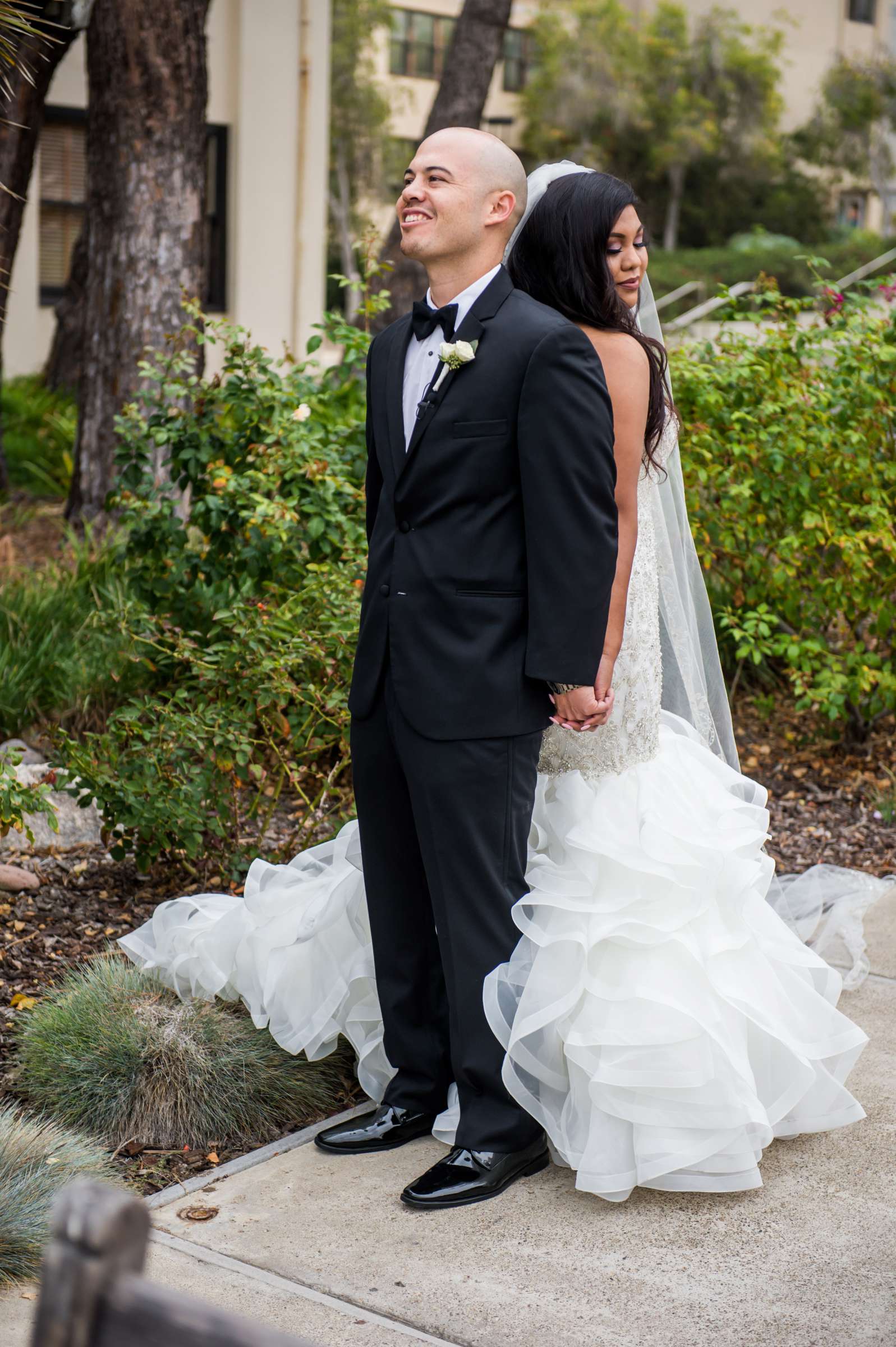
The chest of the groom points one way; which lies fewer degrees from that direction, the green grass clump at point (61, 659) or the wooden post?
the wooden post

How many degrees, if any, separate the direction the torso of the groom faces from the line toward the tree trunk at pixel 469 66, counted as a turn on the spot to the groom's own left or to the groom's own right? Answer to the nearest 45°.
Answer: approximately 135° to the groom's own right

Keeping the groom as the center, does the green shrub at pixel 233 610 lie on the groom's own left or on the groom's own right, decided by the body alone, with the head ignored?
on the groom's own right

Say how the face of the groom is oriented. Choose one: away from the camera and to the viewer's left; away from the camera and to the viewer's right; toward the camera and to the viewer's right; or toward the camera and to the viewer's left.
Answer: toward the camera and to the viewer's left

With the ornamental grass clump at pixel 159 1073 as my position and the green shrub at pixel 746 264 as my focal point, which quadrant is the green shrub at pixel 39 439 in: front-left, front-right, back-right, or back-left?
front-left

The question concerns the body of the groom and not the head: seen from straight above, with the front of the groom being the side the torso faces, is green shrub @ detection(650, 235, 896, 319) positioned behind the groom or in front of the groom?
behind

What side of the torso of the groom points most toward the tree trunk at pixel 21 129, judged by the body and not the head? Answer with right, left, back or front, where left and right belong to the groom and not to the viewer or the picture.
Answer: right

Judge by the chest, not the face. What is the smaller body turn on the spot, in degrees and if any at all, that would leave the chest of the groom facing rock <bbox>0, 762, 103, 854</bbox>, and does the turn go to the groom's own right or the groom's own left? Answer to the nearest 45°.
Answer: approximately 90° to the groom's own right

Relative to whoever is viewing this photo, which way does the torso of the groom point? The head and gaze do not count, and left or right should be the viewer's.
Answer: facing the viewer and to the left of the viewer

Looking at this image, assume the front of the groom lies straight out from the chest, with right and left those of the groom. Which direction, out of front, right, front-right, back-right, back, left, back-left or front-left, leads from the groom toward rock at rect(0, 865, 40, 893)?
right
